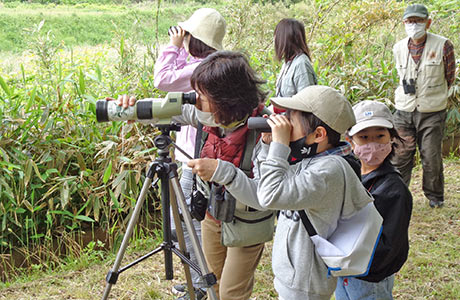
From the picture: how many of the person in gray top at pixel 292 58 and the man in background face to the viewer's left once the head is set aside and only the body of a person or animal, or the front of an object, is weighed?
1

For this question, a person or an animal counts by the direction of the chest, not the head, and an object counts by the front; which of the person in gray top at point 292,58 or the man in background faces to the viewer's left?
the person in gray top

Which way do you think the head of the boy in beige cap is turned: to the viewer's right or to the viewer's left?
to the viewer's left

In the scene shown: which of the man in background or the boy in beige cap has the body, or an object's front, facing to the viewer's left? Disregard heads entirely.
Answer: the boy in beige cap

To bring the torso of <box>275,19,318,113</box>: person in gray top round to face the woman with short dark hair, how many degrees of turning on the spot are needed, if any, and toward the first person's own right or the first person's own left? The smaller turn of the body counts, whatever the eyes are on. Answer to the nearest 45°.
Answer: approximately 90° to the first person's own left

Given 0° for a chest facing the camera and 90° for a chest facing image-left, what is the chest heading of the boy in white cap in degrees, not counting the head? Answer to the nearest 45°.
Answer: approximately 45°

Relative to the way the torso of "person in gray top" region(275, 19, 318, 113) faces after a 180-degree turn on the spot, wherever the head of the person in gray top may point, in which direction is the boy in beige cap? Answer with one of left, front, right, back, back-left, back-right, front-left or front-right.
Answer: right

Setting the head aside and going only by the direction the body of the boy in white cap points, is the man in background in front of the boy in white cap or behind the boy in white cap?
behind

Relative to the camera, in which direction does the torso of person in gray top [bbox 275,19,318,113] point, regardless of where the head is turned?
to the viewer's left

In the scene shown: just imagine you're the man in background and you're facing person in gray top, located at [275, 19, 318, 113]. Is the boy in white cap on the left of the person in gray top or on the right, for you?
left

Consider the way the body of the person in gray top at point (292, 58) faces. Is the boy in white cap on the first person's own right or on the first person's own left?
on the first person's own left

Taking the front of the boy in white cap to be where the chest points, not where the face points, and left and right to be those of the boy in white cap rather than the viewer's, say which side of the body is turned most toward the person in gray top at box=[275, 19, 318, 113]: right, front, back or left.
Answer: right

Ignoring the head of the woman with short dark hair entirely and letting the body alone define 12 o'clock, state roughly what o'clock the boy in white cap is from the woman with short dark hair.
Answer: The boy in white cap is roughly at 8 o'clock from the woman with short dark hair.

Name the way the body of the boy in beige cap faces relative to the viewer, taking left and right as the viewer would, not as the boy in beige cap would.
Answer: facing to the left of the viewer

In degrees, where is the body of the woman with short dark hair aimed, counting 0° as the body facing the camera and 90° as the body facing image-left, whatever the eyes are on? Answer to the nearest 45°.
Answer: approximately 45°
